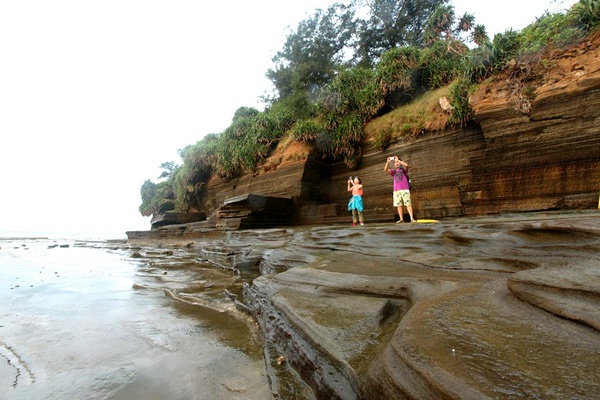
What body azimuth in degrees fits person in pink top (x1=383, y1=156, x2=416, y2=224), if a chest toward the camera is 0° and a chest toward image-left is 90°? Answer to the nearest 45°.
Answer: approximately 45°

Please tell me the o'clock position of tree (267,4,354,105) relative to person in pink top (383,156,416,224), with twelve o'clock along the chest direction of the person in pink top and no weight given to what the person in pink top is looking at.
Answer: The tree is roughly at 4 o'clock from the person in pink top.

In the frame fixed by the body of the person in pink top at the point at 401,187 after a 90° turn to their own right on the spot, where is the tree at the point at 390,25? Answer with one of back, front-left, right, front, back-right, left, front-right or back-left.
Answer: front-right
